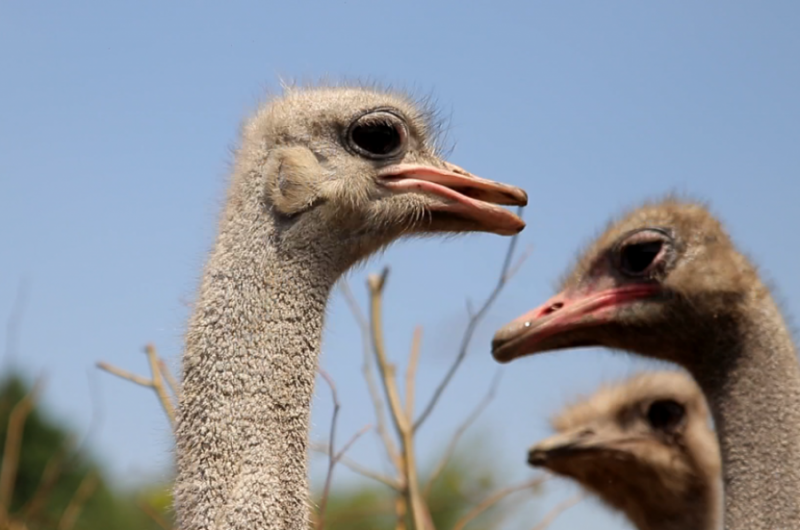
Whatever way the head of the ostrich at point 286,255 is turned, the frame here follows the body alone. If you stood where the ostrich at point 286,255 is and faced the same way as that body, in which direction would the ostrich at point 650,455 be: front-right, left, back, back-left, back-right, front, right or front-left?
front-left

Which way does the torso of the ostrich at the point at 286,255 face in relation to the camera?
to the viewer's right

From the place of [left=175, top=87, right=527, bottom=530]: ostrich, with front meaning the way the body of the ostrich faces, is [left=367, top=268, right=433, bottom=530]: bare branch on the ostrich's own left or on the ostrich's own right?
on the ostrich's own left

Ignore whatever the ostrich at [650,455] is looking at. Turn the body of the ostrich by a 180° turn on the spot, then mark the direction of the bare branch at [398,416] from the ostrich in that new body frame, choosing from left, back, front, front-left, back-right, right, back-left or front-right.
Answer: back-right

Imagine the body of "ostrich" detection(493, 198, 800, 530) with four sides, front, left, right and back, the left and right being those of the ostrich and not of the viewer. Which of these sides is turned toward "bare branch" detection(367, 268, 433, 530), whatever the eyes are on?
front

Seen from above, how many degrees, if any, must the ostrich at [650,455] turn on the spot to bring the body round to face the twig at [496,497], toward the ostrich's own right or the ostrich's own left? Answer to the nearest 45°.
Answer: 0° — it already faces it

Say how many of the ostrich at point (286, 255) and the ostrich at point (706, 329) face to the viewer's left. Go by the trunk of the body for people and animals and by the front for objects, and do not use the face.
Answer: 1

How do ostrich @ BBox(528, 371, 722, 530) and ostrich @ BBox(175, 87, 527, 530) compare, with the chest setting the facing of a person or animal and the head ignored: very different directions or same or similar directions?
very different directions

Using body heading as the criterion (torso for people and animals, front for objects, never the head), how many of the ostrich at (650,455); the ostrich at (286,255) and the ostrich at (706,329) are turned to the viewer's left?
2

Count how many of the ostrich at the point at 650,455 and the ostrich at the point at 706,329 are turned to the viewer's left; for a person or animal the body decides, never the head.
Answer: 2

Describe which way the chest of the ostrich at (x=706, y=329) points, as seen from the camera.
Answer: to the viewer's left

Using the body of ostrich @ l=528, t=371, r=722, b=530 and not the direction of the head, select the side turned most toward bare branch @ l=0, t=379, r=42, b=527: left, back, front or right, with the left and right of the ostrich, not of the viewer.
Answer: front

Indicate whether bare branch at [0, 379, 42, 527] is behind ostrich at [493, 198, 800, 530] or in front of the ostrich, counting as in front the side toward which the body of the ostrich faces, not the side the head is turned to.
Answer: in front

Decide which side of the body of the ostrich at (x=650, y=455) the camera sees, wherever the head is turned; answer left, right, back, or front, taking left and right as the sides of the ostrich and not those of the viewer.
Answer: left
